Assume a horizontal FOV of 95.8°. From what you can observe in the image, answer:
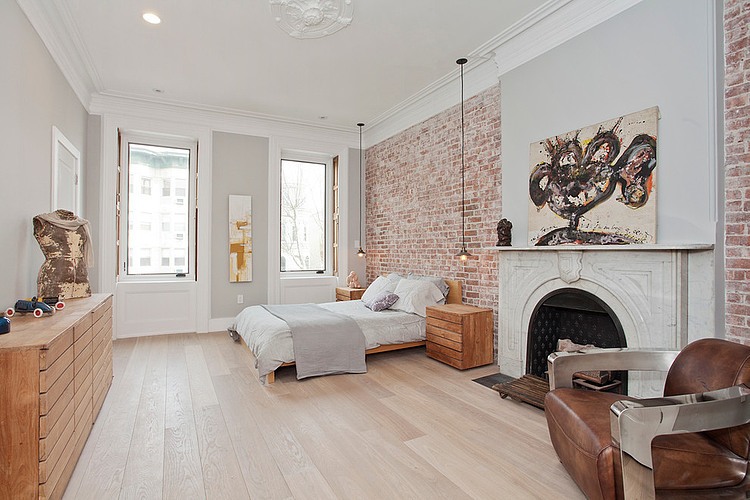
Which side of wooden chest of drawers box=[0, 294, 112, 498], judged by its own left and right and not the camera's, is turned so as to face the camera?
right

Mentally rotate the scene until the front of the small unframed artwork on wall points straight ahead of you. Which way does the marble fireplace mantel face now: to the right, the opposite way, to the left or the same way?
to the right

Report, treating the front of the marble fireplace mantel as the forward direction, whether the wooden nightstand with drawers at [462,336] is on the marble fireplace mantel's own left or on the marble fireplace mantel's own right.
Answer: on the marble fireplace mantel's own right

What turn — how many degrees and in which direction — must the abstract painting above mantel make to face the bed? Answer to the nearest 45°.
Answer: approximately 45° to its right

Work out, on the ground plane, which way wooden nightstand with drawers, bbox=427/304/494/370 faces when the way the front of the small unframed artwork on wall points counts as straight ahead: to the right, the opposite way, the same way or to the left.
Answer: to the right

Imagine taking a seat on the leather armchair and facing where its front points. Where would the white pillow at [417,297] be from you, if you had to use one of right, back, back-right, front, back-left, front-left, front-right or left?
right

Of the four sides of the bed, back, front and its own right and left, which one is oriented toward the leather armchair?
left

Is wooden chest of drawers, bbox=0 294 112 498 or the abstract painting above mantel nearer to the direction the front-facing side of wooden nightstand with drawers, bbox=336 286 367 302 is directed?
the wooden chest of drawers

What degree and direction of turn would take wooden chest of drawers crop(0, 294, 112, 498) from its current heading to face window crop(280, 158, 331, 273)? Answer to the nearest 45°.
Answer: approximately 45° to its left

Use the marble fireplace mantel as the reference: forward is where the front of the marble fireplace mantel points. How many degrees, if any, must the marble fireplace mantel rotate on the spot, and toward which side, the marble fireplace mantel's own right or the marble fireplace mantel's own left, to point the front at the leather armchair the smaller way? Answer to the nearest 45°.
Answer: approximately 45° to the marble fireplace mantel's own left

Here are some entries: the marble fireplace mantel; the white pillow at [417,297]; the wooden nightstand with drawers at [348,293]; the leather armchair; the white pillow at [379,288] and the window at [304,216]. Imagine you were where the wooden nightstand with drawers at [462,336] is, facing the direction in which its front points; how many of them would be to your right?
4

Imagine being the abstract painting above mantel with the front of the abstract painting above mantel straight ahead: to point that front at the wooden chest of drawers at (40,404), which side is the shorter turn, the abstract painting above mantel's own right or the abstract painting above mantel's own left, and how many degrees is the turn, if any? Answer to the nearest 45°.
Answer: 0° — it already faces it

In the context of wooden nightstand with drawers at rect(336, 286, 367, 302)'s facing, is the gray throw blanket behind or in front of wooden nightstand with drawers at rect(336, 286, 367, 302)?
in front
